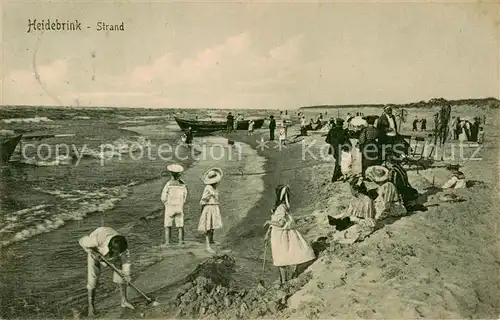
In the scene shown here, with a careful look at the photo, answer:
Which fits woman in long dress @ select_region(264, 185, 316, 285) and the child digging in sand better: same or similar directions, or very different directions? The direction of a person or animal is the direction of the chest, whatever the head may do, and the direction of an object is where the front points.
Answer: very different directions

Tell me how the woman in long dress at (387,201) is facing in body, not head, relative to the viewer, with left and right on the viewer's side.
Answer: facing to the left of the viewer

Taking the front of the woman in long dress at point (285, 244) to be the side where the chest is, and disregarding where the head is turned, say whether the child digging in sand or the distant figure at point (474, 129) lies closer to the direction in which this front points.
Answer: the child digging in sand

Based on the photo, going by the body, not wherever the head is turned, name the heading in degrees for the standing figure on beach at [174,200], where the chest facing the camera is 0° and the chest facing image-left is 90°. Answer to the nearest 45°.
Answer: approximately 180°
